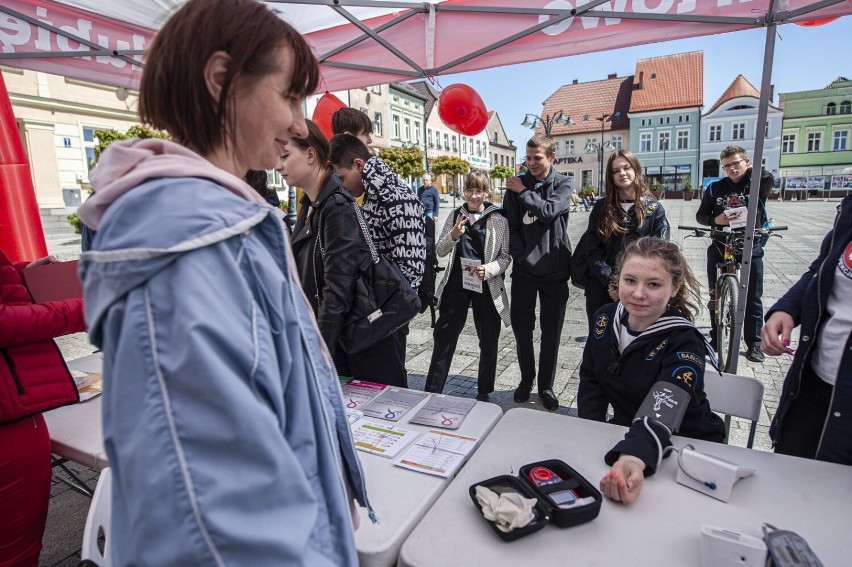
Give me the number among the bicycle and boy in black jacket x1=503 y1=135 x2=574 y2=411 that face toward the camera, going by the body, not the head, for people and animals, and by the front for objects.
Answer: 2

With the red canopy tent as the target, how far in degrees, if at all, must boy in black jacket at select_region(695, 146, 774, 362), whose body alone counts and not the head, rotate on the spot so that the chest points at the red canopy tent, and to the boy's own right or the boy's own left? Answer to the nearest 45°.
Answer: approximately 45° to the boy's own right

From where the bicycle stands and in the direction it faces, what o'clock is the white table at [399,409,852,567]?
The white table is roughly at 12 o'clock from the bicycle.

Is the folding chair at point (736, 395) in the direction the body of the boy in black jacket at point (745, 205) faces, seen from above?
yes

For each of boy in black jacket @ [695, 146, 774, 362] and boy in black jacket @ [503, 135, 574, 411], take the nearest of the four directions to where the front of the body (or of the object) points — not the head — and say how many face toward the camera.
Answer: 2

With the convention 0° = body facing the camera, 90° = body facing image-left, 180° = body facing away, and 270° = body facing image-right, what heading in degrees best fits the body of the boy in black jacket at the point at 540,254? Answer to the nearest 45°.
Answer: approximately 0°
